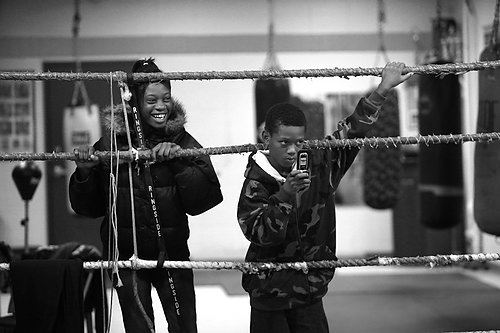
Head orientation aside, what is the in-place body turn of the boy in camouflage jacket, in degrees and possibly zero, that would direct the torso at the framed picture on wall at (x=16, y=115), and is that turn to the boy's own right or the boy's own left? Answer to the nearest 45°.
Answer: approximately 180°

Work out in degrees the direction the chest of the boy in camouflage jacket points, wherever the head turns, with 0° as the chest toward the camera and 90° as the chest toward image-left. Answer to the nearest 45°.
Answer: approximately 315°

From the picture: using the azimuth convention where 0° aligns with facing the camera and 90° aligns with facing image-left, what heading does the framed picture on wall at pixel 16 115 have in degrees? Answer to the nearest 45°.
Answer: approximately 0°

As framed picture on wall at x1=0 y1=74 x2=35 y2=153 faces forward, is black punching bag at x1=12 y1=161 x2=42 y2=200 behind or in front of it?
in front

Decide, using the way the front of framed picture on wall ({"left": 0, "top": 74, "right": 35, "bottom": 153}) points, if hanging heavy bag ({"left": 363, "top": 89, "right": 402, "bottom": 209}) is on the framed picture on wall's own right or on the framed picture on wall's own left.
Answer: on the framed picture on wall's own left

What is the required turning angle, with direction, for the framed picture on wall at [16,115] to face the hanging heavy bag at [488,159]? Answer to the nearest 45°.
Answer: approximately 45° to its left

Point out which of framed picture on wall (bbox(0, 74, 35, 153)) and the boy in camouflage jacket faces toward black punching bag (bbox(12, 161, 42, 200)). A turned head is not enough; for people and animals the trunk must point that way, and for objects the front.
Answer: the framed picture on wall

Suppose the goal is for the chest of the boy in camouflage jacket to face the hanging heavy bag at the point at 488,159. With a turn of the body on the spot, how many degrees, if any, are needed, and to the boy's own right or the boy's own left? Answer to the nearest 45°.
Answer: approximately 90° to the boy's own left

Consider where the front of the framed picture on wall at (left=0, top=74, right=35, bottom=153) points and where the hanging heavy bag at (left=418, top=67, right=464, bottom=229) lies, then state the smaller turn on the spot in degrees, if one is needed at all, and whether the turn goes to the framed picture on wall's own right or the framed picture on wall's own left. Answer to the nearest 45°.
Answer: approximately 45° to the framed picture on wall's own left
